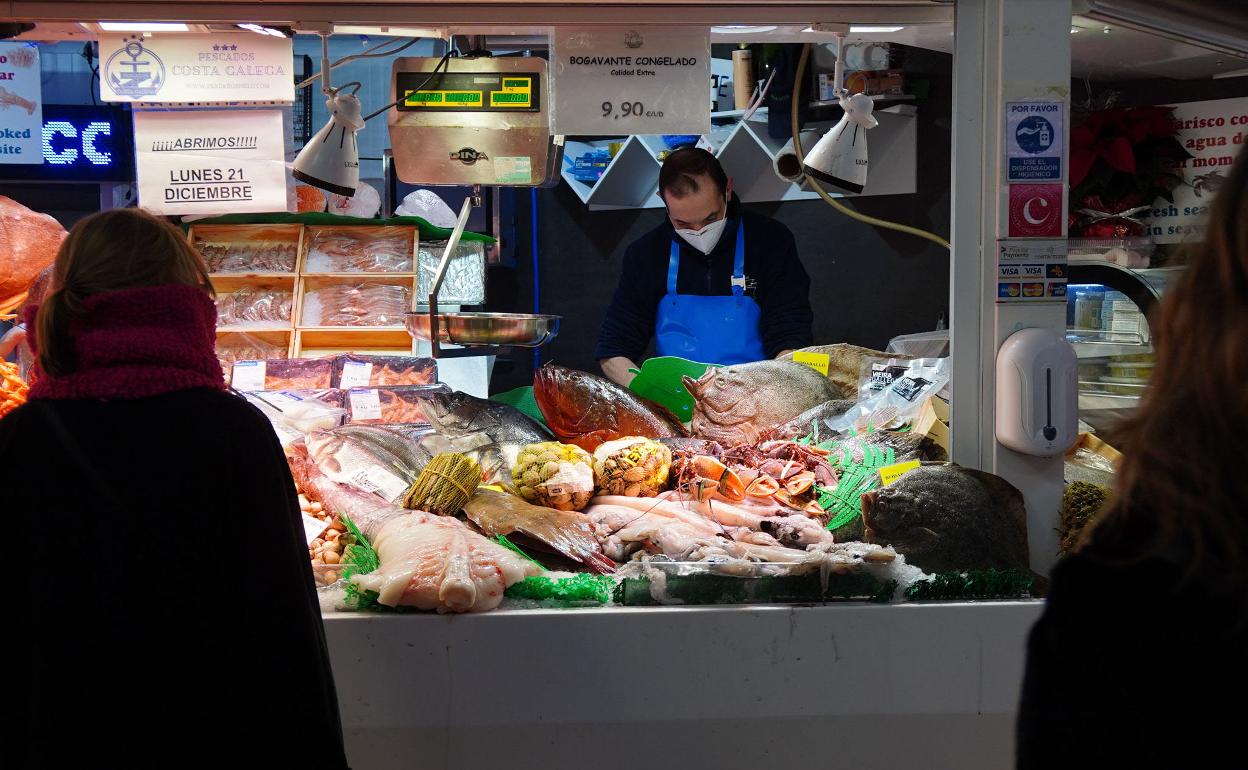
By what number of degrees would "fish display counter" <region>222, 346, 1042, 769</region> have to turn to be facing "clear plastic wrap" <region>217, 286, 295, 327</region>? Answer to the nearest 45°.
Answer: approximately 135° to its right

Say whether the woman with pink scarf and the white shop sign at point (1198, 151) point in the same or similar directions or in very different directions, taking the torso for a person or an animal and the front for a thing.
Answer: very different directions

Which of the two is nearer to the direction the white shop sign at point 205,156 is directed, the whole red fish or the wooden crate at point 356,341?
the whole red fish

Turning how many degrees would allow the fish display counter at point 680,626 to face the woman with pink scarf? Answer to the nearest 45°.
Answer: approximately 45° to its right

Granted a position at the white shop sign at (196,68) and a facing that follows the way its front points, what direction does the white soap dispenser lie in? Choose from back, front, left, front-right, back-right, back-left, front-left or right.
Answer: front-left

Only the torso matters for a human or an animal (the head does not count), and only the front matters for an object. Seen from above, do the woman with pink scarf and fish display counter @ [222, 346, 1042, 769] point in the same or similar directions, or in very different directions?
very different directions

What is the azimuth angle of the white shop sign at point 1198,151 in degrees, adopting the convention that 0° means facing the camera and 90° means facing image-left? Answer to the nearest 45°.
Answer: approximately 0°

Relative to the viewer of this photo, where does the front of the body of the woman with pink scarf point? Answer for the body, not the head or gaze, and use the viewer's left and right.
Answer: facing away from the viewer and to the right of the viewer
